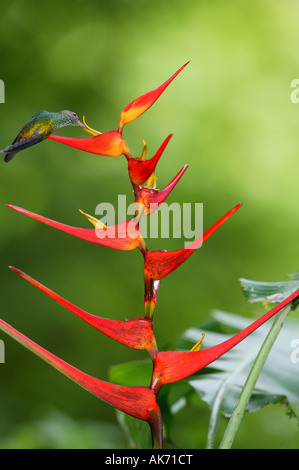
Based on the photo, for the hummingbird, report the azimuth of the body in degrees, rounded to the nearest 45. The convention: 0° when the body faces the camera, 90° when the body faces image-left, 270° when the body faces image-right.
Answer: approximately 270°
